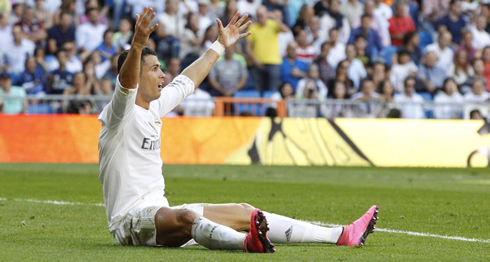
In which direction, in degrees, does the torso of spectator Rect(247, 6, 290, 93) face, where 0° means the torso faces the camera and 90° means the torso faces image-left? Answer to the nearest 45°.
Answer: approximately 0°

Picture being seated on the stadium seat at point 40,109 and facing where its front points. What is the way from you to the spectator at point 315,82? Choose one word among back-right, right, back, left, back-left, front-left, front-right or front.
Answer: left

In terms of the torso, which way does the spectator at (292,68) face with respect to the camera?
toward the camera

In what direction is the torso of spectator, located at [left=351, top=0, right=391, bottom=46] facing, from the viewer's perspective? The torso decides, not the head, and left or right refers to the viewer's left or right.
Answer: facing the viewer

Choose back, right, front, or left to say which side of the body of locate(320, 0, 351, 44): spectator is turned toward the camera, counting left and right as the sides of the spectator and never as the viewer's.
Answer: front

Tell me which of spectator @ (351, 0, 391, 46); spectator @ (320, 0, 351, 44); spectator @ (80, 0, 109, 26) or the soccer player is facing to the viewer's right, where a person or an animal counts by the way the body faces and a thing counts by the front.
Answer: the soccer player

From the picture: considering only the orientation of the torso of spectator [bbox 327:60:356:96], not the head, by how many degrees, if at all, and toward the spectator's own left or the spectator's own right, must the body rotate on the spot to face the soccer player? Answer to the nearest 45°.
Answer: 0° — they already face them

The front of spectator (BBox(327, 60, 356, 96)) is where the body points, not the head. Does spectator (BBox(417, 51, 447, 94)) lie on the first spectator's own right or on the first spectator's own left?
on the first spectator's own left
